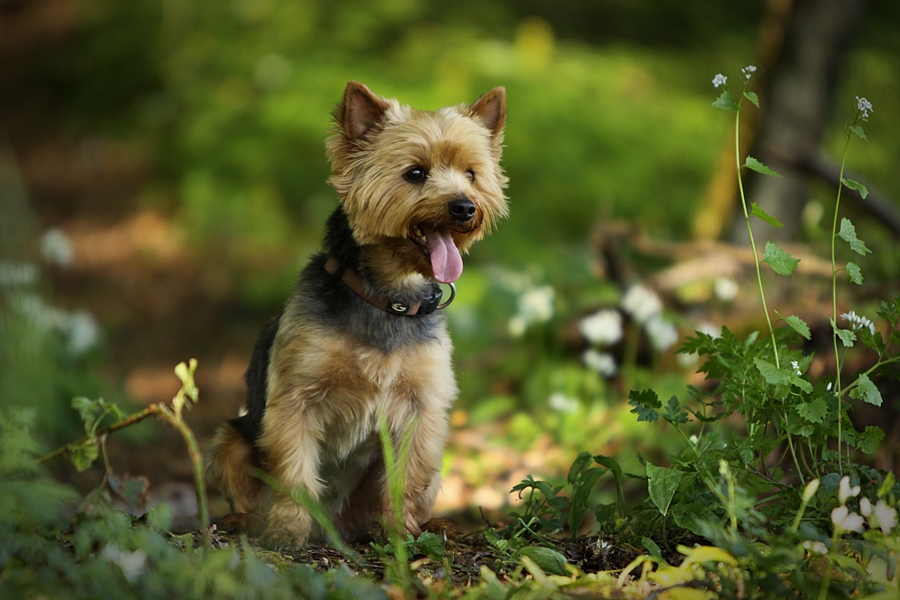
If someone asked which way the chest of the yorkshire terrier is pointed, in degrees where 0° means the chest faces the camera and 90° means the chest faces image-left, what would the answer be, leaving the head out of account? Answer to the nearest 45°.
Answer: approximately 315°

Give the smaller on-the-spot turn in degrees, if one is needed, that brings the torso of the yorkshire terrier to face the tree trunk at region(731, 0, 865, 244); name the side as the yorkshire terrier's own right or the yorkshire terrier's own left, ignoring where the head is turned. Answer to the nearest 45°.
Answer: approximately 90° to the yorkshire terrier's own left

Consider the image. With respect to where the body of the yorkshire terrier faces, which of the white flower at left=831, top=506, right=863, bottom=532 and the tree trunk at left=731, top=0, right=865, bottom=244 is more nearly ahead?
the white flower

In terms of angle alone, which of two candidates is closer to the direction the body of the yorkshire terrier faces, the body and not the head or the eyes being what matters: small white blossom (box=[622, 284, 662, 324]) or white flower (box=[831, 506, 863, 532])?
the white flower
